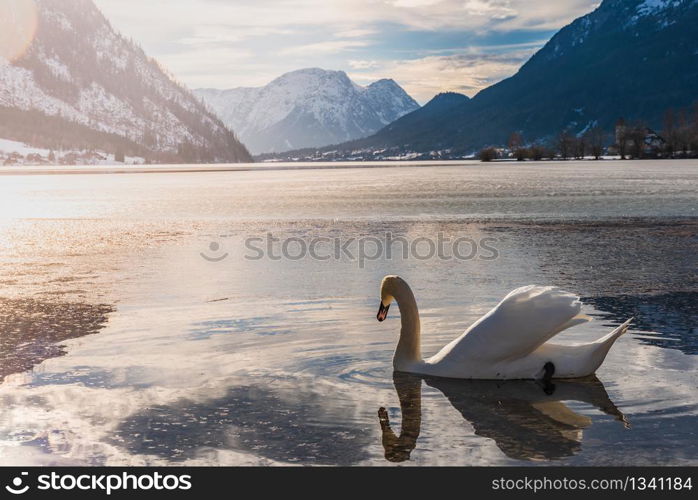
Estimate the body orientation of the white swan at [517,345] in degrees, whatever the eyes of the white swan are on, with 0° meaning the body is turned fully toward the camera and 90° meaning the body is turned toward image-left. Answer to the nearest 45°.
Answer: approximately 90°
